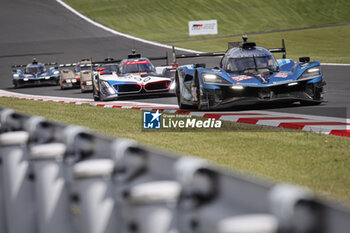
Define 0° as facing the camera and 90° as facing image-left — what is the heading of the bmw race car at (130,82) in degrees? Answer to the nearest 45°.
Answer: approximately 0°

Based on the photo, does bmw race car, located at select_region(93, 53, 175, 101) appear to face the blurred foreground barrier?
yes

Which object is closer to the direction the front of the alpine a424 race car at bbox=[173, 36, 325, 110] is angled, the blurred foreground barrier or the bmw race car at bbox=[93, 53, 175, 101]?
the blurred foreground barrier

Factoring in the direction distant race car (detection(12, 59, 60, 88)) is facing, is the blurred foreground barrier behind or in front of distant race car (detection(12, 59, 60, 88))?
in front

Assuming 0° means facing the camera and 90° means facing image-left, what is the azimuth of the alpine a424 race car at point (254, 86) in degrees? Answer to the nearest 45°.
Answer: approximately 0°

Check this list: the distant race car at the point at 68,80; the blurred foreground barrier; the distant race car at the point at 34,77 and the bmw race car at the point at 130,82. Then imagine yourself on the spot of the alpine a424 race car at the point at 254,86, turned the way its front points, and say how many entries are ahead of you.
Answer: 1

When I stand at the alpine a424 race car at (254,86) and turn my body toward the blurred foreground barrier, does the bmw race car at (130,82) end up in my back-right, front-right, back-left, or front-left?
back-right

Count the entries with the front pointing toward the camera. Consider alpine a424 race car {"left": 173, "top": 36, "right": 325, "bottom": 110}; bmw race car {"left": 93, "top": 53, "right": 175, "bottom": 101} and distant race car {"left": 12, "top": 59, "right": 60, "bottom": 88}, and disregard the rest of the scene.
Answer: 3

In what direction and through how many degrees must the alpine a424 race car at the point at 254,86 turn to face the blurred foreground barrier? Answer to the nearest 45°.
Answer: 0° — it already faces it

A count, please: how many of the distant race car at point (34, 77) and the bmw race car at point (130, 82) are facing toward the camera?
2
